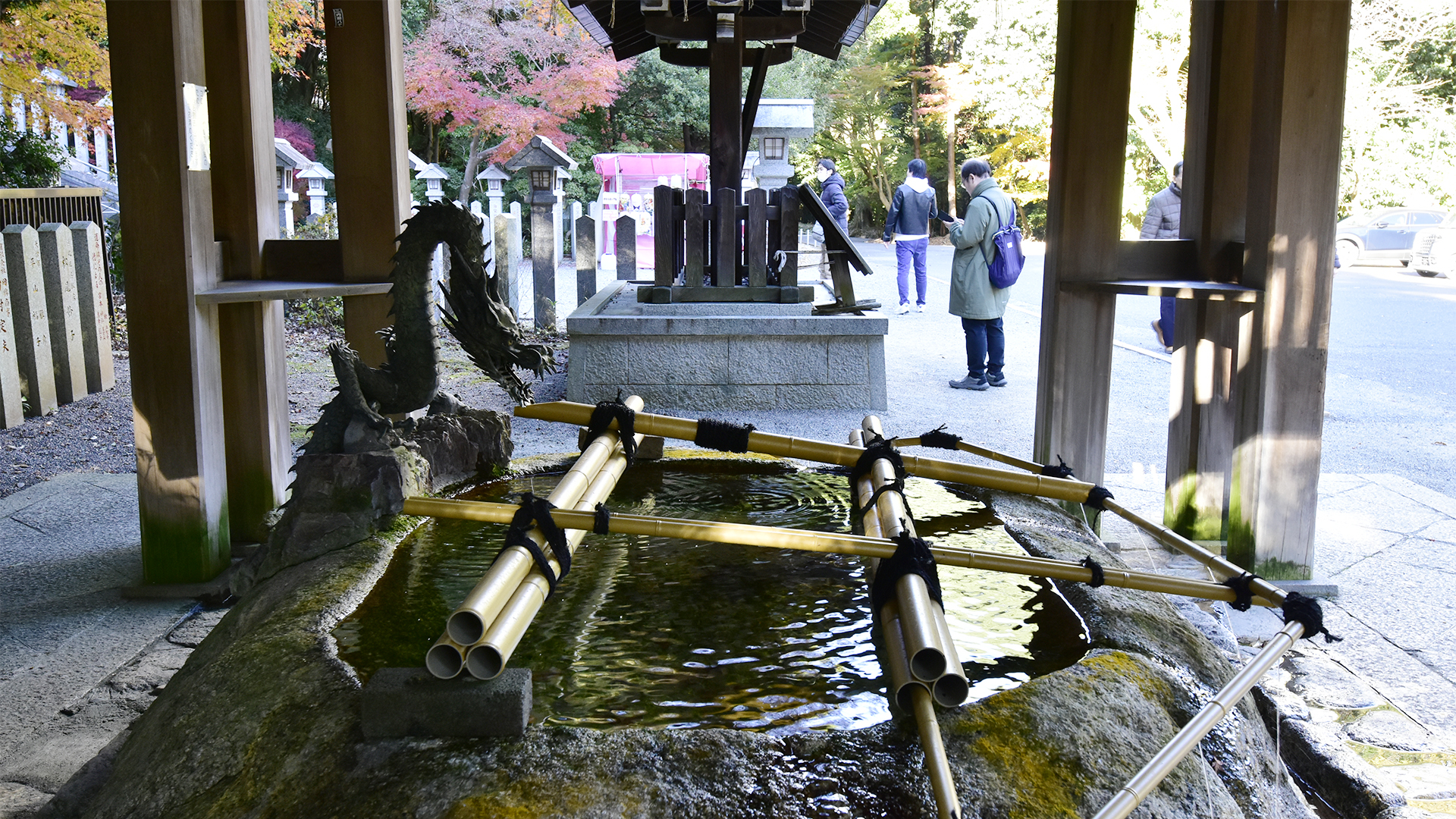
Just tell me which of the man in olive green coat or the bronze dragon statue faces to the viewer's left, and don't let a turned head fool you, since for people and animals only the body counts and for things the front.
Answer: the man in olive green coat

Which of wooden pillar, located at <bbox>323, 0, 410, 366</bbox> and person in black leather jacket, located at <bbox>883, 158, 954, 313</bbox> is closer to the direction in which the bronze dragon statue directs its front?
the person in black leather jacket

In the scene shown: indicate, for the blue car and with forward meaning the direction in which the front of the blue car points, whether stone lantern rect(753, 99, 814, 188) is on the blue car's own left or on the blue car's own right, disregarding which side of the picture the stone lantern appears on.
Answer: on the blue car's own left

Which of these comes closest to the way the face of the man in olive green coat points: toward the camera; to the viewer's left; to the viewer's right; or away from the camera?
to the viewer's left

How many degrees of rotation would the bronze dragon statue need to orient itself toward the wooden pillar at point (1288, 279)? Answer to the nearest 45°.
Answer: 0° — it already faces it

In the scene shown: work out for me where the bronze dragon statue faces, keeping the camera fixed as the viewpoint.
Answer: facing to the right of the viewer

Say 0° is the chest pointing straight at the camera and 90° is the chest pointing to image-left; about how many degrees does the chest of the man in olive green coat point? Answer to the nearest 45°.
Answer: approximately 90°

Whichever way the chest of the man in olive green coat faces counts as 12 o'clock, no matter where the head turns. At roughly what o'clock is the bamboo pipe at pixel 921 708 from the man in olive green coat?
The bamboo pipe is roughly at 9 o'clock from the man in olive green coat.

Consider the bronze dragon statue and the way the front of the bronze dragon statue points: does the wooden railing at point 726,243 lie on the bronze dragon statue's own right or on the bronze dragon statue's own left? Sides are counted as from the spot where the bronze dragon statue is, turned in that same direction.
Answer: on the bronze dragon statue's own left

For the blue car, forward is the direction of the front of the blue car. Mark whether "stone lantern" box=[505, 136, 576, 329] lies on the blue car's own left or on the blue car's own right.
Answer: on the blue car's own left

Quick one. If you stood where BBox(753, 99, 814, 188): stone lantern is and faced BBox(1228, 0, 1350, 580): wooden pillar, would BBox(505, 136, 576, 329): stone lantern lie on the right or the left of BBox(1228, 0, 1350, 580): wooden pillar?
right

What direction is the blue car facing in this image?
to the viewer's left

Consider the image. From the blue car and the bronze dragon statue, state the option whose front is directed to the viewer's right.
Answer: the bronze dragon statue

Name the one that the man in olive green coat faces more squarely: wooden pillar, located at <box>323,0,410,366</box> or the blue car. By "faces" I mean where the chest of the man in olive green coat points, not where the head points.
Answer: the wooden pillar

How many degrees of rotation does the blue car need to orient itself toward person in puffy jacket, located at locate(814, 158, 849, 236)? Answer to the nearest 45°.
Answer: approximately 45° to its left

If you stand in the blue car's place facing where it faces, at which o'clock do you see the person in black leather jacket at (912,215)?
The person in black leather jacket is roughly at 10 o'clock from the blue car.

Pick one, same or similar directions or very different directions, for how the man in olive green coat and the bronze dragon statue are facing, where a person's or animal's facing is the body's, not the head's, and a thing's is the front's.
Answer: very different directions
